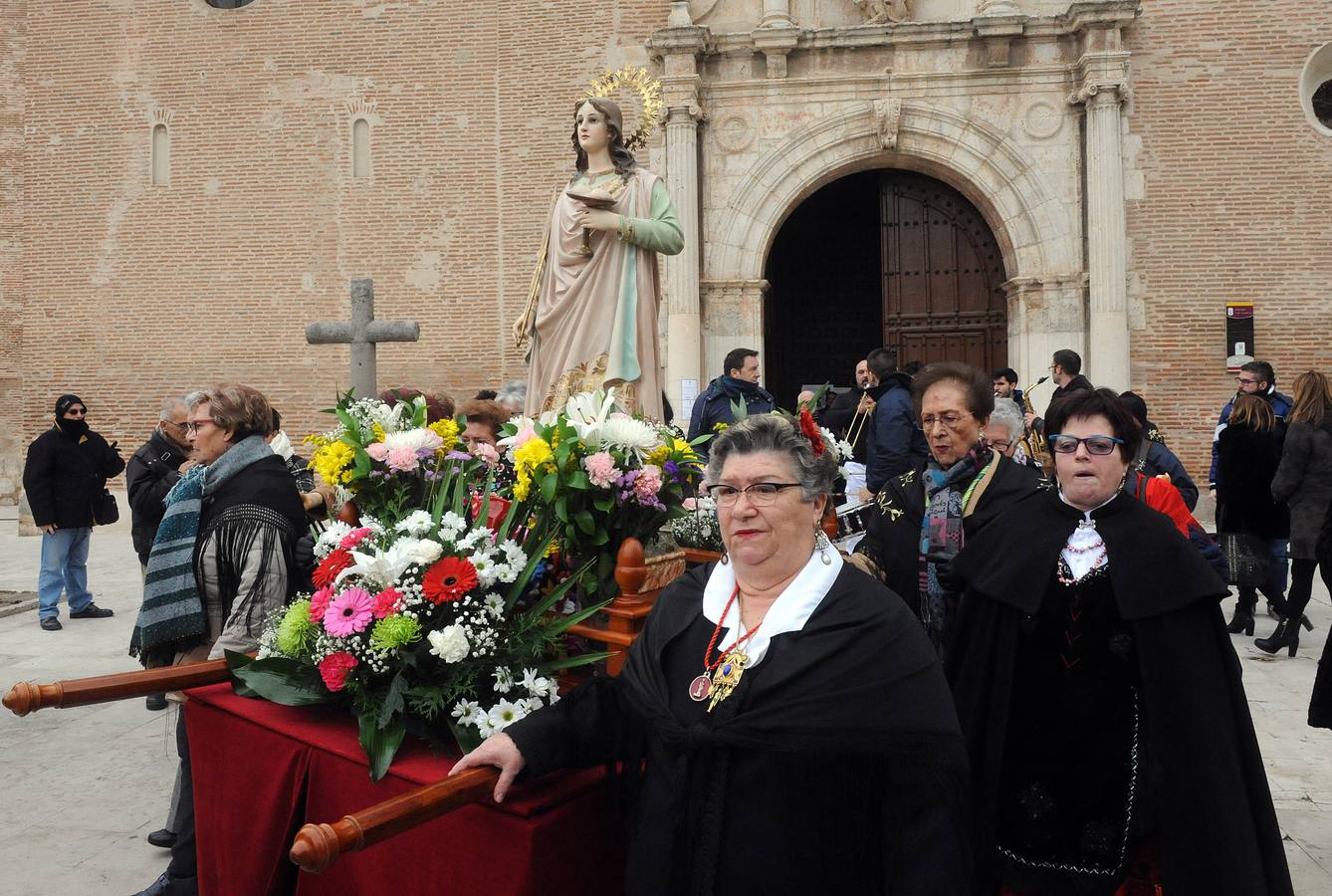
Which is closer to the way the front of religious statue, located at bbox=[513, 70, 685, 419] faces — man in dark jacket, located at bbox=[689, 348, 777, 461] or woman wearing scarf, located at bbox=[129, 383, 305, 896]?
the woman wearing scarf

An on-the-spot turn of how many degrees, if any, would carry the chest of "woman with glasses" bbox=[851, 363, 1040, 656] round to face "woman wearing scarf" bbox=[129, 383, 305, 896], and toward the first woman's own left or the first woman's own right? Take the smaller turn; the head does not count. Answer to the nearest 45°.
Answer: approximately 45° to the first woman's own right

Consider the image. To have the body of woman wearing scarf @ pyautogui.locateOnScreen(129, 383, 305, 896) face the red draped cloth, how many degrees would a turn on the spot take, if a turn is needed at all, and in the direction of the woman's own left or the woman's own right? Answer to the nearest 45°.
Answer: approximately 90° to the woman's own left

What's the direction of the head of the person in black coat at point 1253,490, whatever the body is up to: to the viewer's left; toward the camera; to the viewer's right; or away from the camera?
away from the camera
